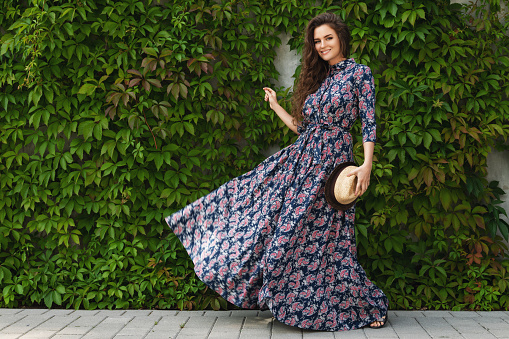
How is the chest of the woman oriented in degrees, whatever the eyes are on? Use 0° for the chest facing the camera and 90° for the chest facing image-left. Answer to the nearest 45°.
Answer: approximately 45°

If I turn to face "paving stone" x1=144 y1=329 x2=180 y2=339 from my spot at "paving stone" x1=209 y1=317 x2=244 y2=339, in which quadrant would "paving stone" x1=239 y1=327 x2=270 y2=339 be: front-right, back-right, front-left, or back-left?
back-left

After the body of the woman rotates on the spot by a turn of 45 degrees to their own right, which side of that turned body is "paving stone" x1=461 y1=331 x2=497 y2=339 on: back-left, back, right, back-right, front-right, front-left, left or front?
back
